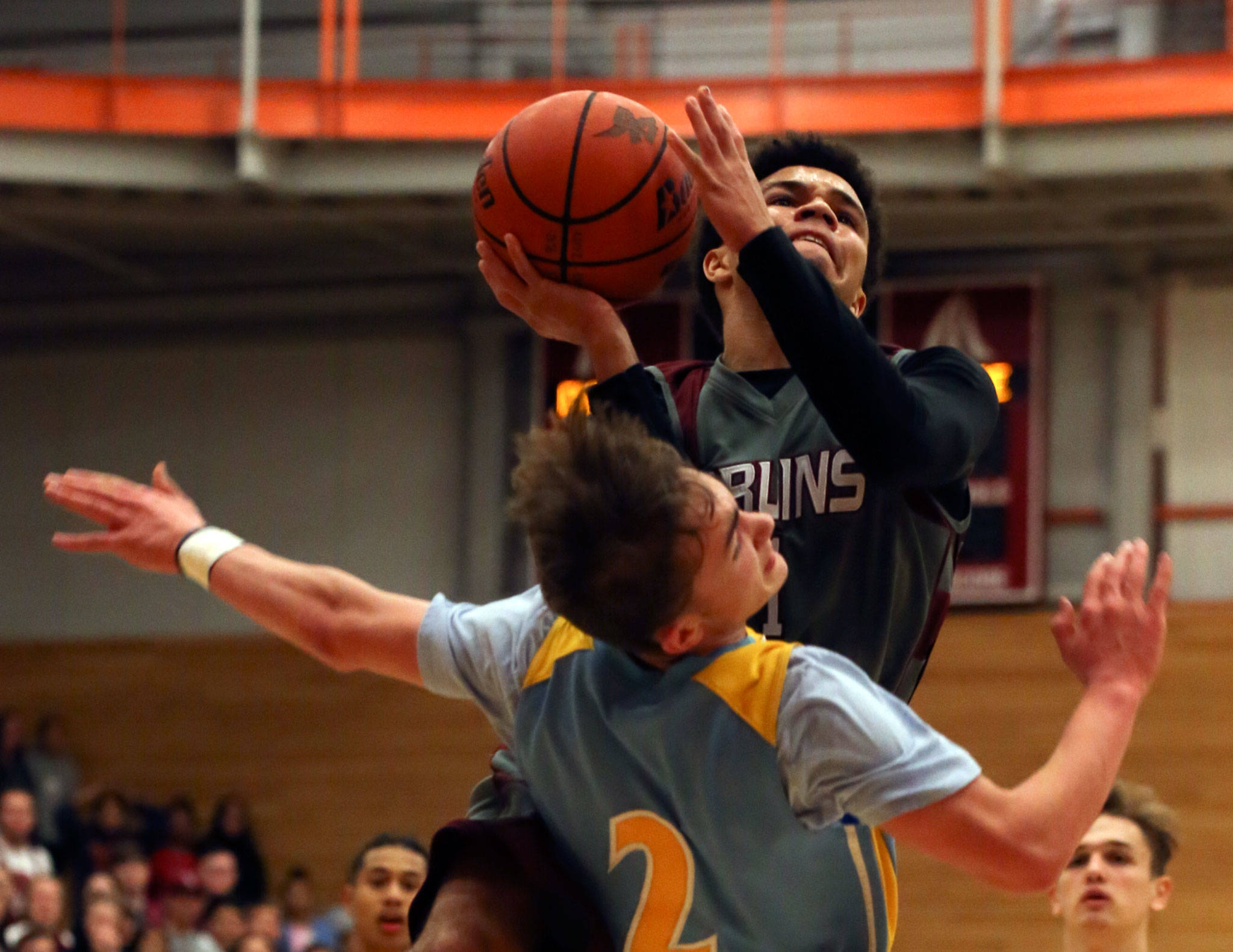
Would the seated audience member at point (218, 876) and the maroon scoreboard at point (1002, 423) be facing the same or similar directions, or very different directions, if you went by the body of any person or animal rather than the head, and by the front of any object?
same or similar directions

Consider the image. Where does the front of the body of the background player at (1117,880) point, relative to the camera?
toward the camera

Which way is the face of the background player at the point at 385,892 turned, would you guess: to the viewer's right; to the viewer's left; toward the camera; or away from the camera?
toward the camera

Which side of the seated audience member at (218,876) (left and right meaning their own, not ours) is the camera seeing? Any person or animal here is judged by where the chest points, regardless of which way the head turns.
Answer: front

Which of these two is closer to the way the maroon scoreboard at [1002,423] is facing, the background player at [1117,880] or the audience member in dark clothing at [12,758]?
the background player

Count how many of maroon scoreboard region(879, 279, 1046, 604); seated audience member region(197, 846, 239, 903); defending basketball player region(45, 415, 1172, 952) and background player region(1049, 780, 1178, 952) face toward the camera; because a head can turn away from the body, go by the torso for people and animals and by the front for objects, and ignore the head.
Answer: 3

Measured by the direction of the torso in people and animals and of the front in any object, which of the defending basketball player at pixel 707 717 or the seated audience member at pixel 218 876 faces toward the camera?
the seated audience member

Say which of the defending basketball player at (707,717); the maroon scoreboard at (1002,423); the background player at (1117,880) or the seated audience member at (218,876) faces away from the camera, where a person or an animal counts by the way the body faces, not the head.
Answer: the defending basketball player

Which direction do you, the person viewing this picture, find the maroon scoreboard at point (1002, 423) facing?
facing the viewer

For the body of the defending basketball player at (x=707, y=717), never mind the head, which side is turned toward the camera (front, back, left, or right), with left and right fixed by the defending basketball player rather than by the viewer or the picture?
back

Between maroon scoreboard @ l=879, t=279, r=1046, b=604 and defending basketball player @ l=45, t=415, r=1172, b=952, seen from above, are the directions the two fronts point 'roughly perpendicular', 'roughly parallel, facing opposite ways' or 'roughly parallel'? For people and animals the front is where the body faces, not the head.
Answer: roughly parallel, facing opposite ways

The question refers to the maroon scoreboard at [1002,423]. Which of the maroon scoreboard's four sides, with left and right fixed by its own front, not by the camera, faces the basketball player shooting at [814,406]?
front

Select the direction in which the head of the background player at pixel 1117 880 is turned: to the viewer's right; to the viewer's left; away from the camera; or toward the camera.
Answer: toward the camera
